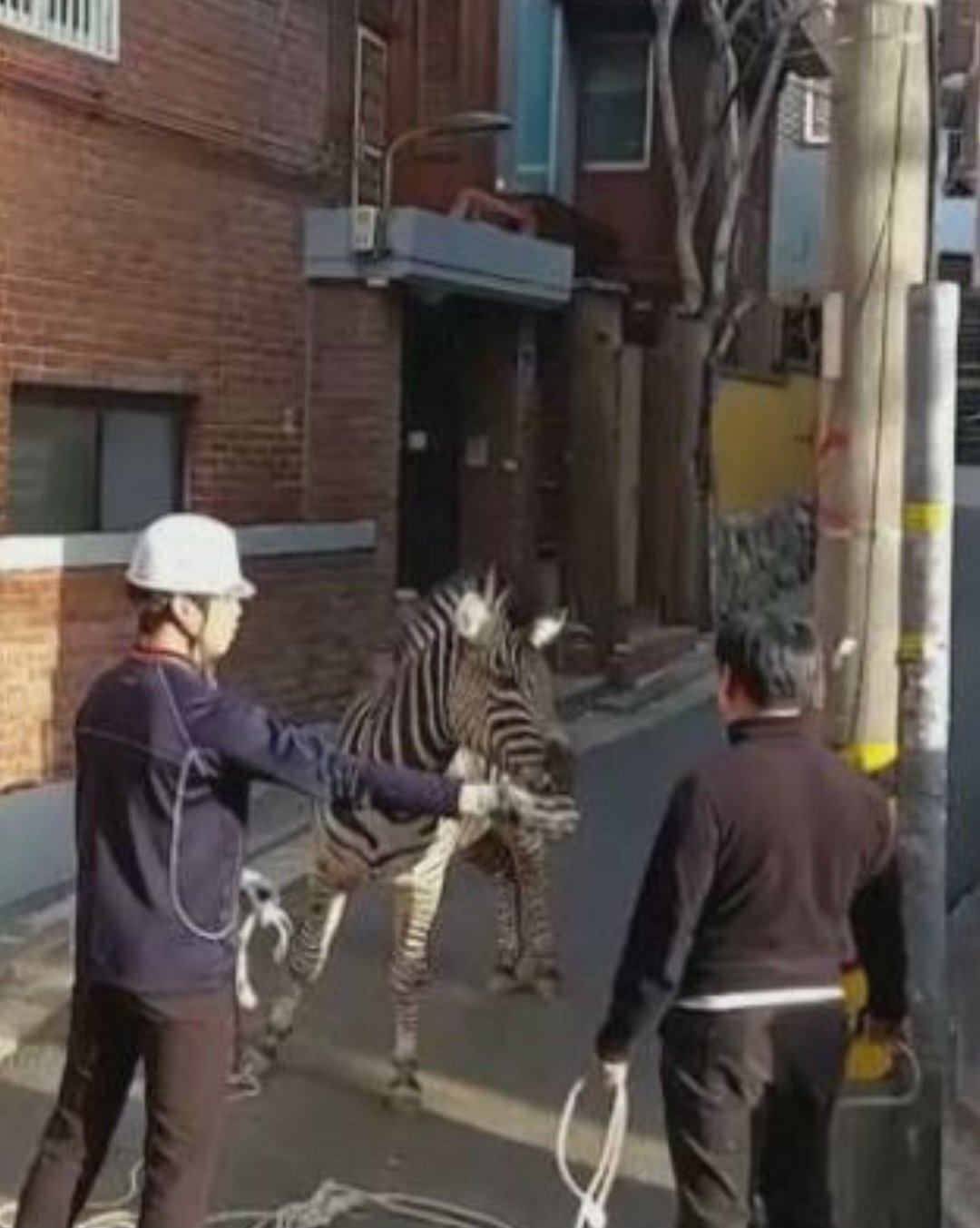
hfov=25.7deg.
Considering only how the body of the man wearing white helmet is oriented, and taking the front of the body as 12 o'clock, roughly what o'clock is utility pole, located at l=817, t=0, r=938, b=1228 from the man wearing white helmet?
The utility pole is roughly at 1 o'clock from the man wearing white helmet.

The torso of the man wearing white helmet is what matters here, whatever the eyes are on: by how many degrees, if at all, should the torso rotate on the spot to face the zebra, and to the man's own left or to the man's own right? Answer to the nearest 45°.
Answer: approximately 45° to the man's own left

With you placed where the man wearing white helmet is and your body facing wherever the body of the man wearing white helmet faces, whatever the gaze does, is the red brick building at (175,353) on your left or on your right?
on your left

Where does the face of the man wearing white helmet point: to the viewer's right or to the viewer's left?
to the viewer's right

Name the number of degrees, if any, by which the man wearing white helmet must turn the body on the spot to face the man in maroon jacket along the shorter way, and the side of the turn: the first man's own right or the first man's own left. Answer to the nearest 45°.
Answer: approximately 45° to the first man's own right

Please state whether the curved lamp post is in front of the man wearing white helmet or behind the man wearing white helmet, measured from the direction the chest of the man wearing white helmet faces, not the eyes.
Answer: in front

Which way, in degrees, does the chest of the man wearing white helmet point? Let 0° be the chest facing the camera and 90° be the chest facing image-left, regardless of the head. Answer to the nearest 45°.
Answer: approximately 225°
